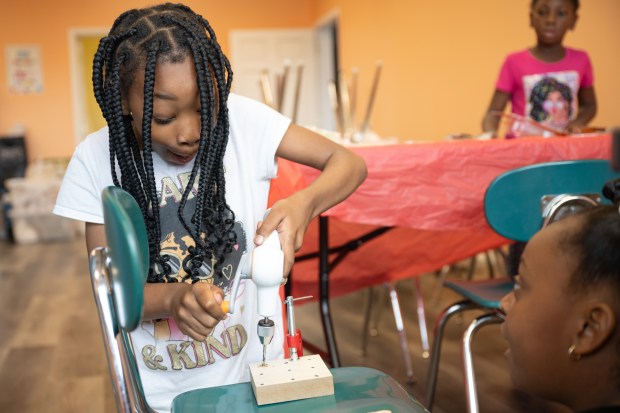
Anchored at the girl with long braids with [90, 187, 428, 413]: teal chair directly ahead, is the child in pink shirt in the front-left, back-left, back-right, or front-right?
back-left

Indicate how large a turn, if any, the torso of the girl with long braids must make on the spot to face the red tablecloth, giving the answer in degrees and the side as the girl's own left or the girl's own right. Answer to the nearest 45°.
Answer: approximately 135° to the girl's own left

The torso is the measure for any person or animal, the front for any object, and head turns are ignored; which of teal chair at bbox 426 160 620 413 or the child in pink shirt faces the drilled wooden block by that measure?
the child in pink shirt

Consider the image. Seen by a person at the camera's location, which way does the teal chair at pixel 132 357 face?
facing to the right of the viewer

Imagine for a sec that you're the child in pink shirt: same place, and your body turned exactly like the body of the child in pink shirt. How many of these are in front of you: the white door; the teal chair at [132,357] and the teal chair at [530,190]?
2

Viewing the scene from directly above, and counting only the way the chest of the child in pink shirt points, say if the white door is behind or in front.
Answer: behind

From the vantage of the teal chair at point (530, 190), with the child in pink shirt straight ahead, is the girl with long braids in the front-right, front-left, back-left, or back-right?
back-left

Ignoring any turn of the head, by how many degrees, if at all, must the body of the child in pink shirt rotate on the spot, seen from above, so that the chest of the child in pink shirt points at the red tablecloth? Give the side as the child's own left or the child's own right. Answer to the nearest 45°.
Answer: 0° — they already face it

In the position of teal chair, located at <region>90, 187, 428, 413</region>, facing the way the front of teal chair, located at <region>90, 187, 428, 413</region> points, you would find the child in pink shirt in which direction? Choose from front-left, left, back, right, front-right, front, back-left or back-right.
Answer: front-left
